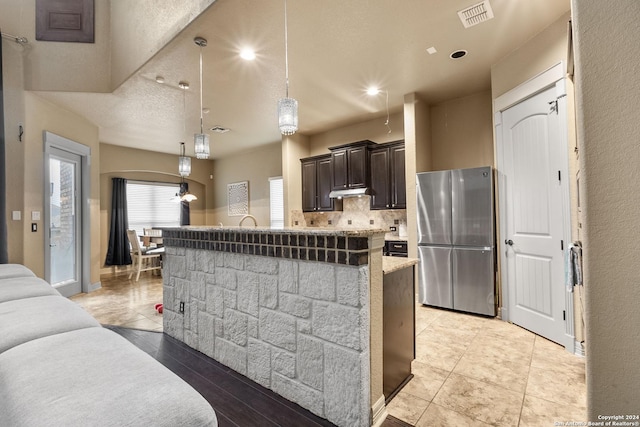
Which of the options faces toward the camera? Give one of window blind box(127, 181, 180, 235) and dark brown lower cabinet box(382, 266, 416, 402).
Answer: the window blind

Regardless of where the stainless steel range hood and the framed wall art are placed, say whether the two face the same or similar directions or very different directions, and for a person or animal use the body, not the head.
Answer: same or similar directions

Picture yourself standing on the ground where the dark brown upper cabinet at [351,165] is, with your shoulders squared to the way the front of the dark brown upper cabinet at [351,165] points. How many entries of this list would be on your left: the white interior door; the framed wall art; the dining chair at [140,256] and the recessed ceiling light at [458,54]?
2

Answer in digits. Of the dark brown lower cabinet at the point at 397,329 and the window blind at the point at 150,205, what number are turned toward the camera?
1

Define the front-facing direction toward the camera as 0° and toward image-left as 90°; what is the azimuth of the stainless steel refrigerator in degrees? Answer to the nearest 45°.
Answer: approximately 45°

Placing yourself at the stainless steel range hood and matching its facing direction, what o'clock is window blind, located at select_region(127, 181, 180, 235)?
The window blind is roughly at 2 o'clock from the stainless steel range hood.

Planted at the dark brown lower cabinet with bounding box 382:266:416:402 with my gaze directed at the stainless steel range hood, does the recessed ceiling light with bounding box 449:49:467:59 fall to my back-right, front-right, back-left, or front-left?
front-right

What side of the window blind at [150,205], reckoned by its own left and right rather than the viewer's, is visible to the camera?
front

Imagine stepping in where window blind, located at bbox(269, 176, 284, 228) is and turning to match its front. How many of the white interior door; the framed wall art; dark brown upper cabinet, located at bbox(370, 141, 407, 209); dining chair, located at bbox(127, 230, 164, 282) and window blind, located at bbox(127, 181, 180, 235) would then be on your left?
2

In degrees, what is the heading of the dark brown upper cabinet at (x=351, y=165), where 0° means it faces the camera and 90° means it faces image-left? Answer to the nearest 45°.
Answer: approximately 45°

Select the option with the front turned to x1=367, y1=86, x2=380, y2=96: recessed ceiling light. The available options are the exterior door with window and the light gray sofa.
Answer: the exterior door with window

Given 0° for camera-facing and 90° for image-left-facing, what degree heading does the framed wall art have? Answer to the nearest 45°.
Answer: approximately 45°

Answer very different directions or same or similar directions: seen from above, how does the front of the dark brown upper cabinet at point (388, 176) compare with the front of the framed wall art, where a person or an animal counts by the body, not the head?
same or similar directions

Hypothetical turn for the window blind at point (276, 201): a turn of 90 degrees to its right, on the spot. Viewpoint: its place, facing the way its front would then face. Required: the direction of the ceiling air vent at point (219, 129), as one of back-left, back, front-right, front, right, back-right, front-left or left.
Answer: left
